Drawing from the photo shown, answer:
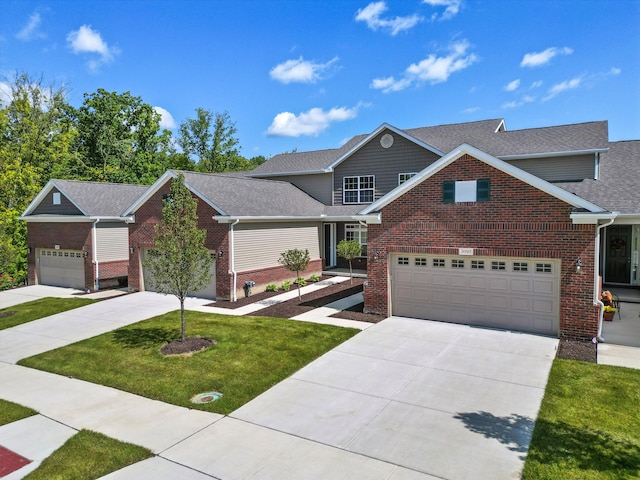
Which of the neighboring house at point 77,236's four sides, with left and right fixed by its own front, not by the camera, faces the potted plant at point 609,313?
left

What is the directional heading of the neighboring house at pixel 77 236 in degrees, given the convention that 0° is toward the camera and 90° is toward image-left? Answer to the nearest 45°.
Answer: approximately 45°

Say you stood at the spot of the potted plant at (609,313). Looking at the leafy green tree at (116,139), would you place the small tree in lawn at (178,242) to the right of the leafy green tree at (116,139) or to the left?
left

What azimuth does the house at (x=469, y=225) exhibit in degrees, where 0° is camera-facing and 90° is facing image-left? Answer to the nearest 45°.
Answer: approximately 45°

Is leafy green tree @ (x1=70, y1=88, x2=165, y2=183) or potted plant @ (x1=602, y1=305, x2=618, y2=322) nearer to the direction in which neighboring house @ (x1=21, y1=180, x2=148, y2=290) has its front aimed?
the potted plant

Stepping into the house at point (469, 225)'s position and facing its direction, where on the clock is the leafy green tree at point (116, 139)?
The leafy green tree is roughly at 3 o'clock from the house.

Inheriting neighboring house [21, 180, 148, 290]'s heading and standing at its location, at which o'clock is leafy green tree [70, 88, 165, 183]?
The leafy green tree is roughly at 5 o'clock from the neighboring house.
